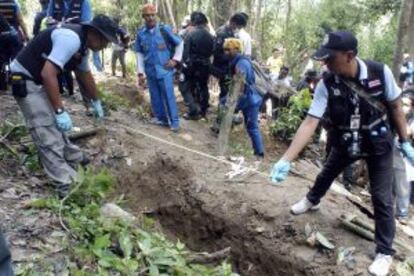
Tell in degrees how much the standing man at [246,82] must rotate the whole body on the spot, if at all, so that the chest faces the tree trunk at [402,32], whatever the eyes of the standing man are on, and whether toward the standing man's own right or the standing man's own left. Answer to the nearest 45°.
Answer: approximately 135° to the standing man's own right

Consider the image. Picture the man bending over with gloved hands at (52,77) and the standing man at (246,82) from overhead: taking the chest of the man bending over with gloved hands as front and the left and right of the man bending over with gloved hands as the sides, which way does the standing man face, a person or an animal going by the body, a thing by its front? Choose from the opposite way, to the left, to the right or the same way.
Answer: the opposite way

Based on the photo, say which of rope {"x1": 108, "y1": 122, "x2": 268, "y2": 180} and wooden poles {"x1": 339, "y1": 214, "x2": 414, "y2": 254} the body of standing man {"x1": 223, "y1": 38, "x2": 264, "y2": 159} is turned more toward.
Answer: the rope

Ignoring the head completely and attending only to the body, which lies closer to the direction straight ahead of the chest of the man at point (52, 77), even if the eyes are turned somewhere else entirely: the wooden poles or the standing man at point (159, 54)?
the wooden poles

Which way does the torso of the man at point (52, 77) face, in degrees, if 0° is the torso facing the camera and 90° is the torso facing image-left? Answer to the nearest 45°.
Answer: approximately 270°

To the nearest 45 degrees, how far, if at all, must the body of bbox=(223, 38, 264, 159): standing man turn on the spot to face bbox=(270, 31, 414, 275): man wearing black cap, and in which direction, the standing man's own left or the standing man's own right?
approximately 90° to the standing man's own left

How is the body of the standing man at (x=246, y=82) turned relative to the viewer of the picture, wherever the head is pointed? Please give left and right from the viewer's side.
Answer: facing to the left of the viewer

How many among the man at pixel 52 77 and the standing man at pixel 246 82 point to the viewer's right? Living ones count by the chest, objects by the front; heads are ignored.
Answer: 1

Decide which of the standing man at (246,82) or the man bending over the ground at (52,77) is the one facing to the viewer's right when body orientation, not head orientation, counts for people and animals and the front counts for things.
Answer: the man bending over the ground
